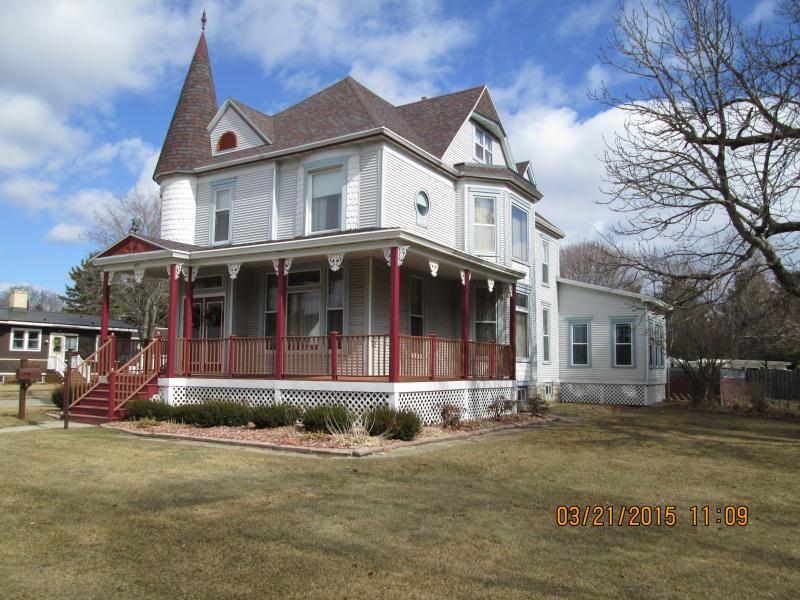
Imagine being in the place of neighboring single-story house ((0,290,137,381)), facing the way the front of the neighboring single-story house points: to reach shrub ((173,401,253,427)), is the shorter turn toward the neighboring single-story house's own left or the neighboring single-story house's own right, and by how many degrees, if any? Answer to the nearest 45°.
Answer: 0° — it already faces it

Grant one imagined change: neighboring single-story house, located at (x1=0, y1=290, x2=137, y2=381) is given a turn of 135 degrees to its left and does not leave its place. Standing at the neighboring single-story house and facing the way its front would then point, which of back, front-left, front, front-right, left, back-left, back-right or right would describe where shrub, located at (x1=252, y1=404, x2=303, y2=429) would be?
back-right

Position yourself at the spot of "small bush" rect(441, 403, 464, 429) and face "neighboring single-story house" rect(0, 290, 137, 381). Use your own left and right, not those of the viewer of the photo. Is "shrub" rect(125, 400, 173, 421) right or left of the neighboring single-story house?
left

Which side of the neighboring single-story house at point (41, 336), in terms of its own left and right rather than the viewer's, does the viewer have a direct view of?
front

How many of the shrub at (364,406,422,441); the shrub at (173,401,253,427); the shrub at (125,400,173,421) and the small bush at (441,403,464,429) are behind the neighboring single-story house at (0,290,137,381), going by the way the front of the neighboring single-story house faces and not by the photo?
0

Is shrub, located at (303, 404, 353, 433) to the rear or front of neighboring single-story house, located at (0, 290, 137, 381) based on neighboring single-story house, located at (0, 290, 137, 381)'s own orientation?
to the front

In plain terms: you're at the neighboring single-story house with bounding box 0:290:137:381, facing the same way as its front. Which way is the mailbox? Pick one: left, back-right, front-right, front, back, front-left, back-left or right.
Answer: front

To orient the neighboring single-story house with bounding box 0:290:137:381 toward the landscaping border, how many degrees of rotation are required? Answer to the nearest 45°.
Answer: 0° — it already faces it

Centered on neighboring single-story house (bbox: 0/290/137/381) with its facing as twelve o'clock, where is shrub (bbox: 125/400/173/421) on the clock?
The shrub is roughly at 12 o'clock from the neighboring single-story house.

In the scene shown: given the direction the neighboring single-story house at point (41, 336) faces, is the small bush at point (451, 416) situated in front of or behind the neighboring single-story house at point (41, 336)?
in front
